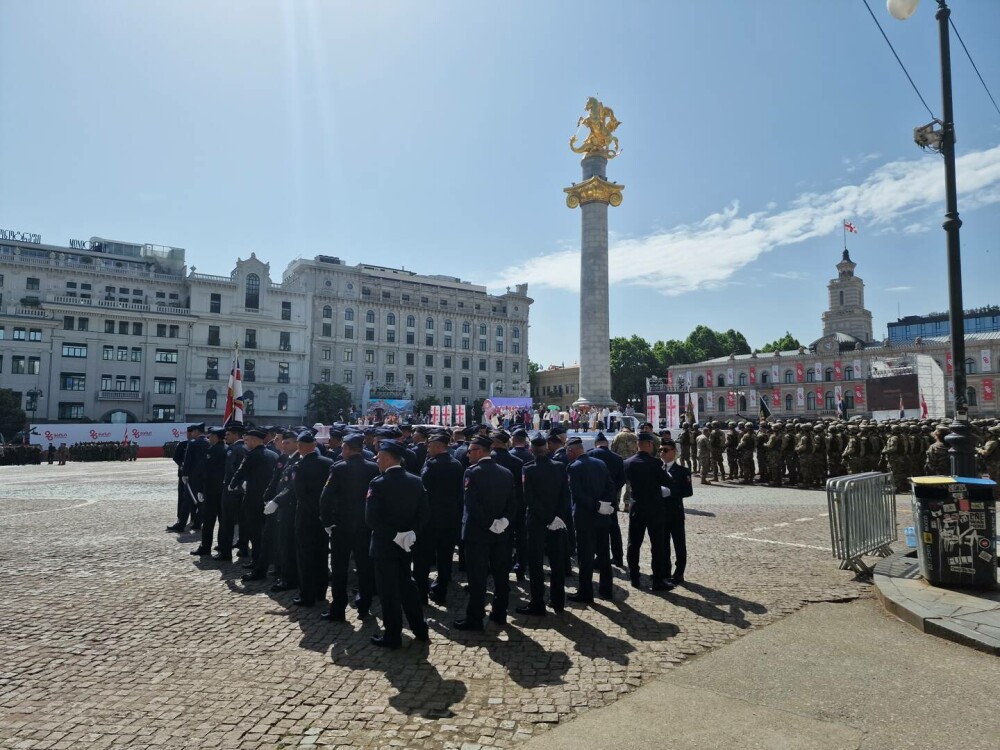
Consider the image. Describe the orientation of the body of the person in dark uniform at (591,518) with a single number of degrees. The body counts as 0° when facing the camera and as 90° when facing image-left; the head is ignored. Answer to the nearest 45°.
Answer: approximately 135°

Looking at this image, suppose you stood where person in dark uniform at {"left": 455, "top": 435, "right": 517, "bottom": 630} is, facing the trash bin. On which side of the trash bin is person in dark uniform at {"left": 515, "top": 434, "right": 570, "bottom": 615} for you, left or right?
left

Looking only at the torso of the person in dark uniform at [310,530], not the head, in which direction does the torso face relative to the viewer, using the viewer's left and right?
facing away from the viewer and to the left of the viewer

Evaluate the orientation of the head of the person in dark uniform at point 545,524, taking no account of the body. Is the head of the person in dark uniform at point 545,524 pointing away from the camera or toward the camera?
away from the camera

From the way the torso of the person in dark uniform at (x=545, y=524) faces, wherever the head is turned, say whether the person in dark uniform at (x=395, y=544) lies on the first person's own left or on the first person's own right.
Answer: on the first person's own left

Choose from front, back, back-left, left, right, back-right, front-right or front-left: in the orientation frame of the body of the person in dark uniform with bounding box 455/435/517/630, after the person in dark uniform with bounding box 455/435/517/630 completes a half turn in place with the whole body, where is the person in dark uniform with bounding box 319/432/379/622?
back-right

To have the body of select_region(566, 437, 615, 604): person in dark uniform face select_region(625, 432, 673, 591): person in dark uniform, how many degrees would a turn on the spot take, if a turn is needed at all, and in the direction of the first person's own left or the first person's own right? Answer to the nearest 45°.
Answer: approximately 90° to the first person's own right

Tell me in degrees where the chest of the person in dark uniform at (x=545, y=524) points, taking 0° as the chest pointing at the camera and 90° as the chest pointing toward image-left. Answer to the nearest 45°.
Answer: approximately 135°
